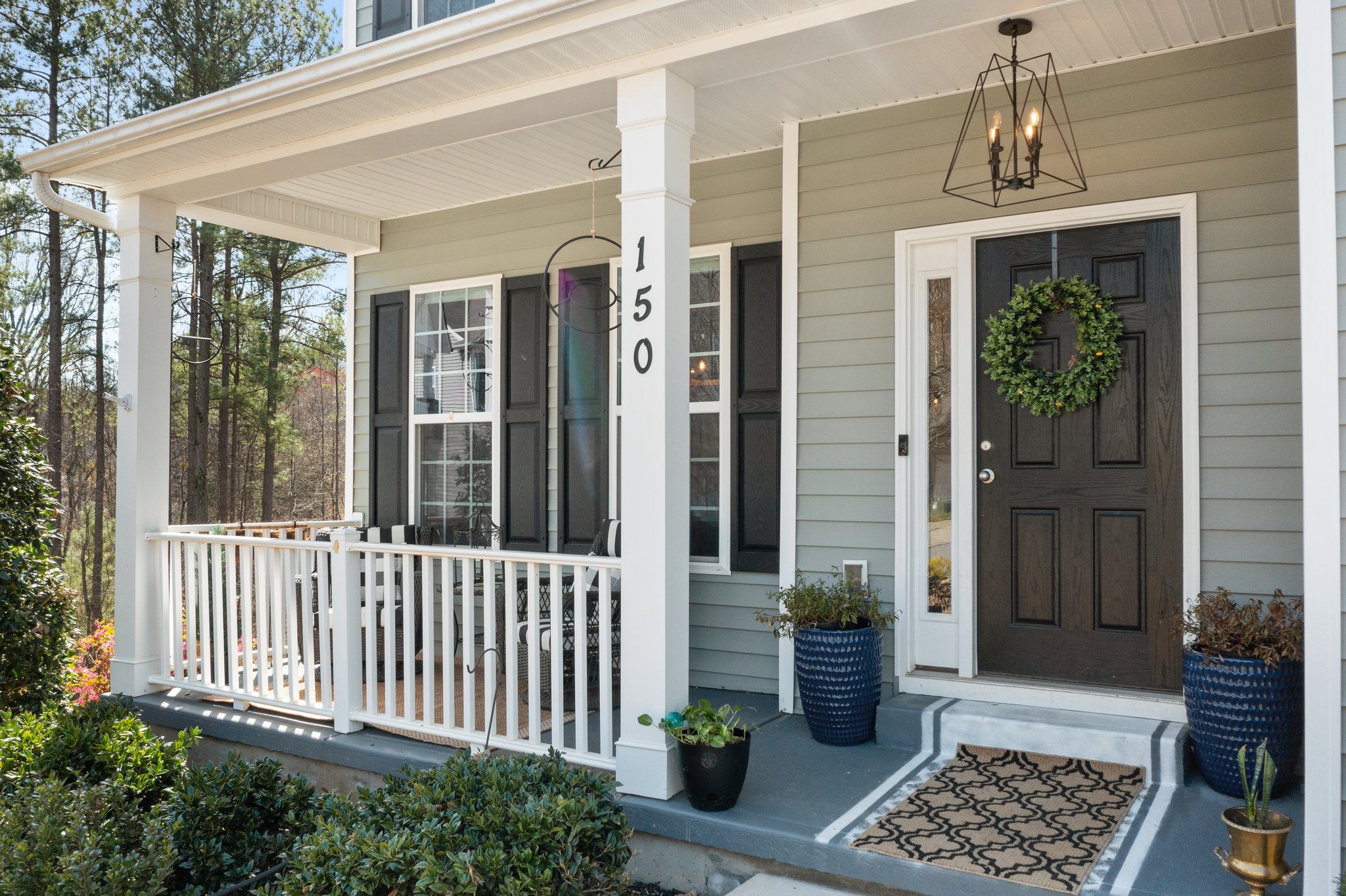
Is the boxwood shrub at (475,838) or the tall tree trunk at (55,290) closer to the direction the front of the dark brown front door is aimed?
the boxwood shrub

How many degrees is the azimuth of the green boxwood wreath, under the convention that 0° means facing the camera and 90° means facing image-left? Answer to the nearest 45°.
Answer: approximately 0°

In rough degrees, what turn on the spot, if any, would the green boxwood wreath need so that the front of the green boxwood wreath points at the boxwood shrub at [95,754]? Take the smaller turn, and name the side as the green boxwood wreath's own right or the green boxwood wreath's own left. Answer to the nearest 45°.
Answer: approximately 45° to the green boxwood wreath's own right

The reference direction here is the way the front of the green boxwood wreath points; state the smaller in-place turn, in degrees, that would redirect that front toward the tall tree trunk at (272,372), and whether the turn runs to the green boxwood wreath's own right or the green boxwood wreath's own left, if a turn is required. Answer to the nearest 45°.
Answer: approximately 135° to the green boxwood wreath's own right

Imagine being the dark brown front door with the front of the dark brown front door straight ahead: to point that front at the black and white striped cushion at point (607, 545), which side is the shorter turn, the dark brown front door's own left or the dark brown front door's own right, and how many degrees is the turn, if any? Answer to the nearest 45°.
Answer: approximately 90° to the dark brown front door's own right

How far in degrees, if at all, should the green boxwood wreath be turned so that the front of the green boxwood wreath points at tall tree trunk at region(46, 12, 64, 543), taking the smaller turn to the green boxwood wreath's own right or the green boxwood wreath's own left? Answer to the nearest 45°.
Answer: approximately 90° to the green boxwood wreath's own right

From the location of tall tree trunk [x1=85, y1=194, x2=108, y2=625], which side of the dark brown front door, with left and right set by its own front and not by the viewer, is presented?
right

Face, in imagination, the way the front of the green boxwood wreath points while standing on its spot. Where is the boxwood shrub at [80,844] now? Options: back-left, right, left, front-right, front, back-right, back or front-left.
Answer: front-right

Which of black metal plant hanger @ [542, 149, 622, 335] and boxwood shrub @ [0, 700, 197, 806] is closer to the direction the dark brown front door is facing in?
the boxwood shrub

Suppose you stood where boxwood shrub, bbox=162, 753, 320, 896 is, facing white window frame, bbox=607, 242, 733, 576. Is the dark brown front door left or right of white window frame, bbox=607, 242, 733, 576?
right

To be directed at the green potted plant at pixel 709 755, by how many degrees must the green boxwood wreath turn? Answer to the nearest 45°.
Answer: approximately 45° to its right

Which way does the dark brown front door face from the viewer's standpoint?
toward the camera

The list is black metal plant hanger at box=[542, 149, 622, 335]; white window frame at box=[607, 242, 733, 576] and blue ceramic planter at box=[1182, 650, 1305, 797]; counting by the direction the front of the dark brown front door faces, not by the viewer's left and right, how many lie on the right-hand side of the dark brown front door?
2

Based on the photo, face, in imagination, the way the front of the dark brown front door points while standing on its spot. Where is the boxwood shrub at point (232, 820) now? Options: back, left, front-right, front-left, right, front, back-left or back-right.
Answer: front-right

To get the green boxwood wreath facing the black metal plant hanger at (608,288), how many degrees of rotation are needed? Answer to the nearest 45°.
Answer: approximately 90° to its right
